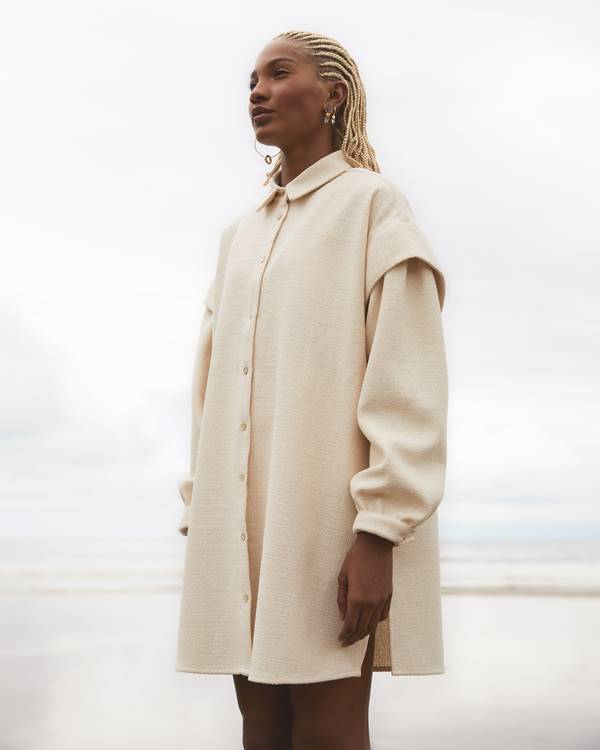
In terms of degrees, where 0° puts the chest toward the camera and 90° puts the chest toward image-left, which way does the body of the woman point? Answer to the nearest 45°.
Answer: approximately 45°
